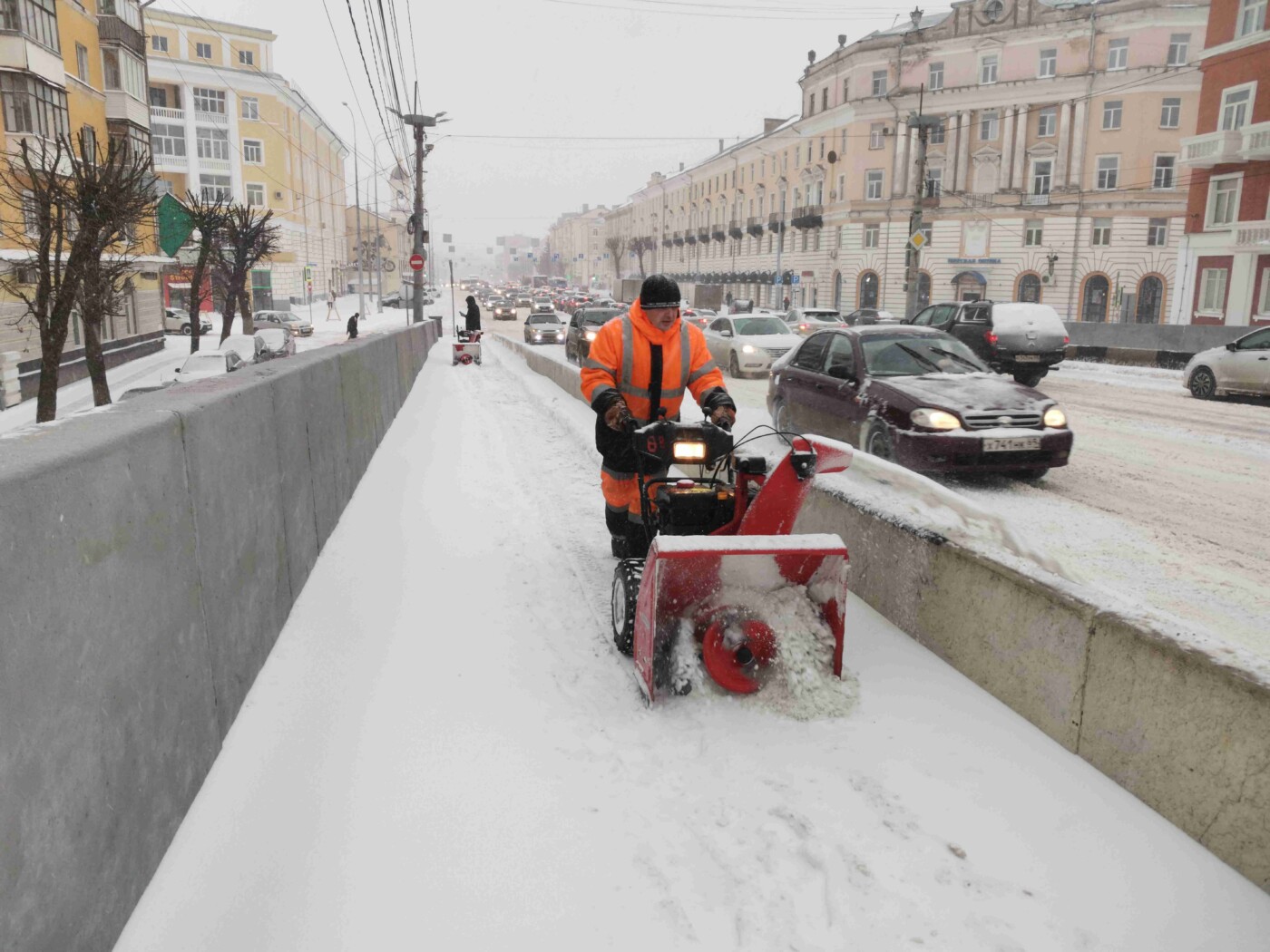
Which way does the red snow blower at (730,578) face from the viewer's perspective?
toward the camera

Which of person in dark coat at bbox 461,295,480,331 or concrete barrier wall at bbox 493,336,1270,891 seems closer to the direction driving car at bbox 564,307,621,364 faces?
the concrete barrier wall

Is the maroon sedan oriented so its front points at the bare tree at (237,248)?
no

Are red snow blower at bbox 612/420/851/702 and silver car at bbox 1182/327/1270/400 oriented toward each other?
no

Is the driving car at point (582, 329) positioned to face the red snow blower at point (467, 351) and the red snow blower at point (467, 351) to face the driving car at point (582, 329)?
no

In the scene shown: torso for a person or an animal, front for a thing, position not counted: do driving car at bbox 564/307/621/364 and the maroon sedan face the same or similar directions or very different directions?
same or similar directions

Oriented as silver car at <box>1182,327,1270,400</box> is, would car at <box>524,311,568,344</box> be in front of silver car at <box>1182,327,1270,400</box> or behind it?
in front

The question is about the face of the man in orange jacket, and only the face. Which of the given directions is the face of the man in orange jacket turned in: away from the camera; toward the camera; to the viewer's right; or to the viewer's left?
toward the camera

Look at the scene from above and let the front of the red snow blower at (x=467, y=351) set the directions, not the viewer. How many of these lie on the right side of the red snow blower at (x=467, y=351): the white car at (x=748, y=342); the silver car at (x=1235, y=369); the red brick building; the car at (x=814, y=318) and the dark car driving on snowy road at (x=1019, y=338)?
0

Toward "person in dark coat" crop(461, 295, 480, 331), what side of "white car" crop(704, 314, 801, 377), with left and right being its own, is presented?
back

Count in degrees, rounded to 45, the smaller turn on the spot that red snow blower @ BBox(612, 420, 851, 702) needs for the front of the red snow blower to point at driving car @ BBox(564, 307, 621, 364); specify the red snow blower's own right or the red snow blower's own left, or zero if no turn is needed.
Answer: approximately 180°

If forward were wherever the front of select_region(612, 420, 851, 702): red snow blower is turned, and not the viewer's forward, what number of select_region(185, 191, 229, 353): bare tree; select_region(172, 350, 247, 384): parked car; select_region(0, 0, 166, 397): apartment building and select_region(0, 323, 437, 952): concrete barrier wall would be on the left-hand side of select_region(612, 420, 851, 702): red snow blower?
0

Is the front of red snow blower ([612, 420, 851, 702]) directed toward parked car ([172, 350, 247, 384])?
no

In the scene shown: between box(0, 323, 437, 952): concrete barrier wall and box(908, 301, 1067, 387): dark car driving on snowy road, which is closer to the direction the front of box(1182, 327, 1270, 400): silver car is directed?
the dark car driving on snowy road
